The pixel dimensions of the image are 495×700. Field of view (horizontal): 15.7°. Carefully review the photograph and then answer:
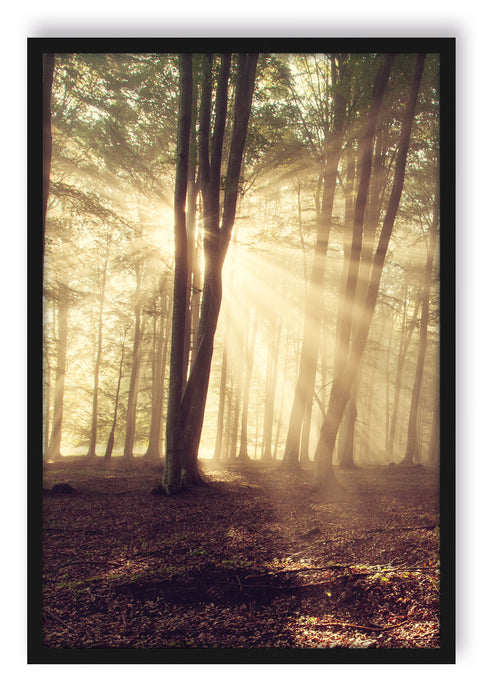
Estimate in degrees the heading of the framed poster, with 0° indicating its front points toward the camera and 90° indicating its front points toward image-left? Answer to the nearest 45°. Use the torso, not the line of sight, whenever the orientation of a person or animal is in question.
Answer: approximately 0°
